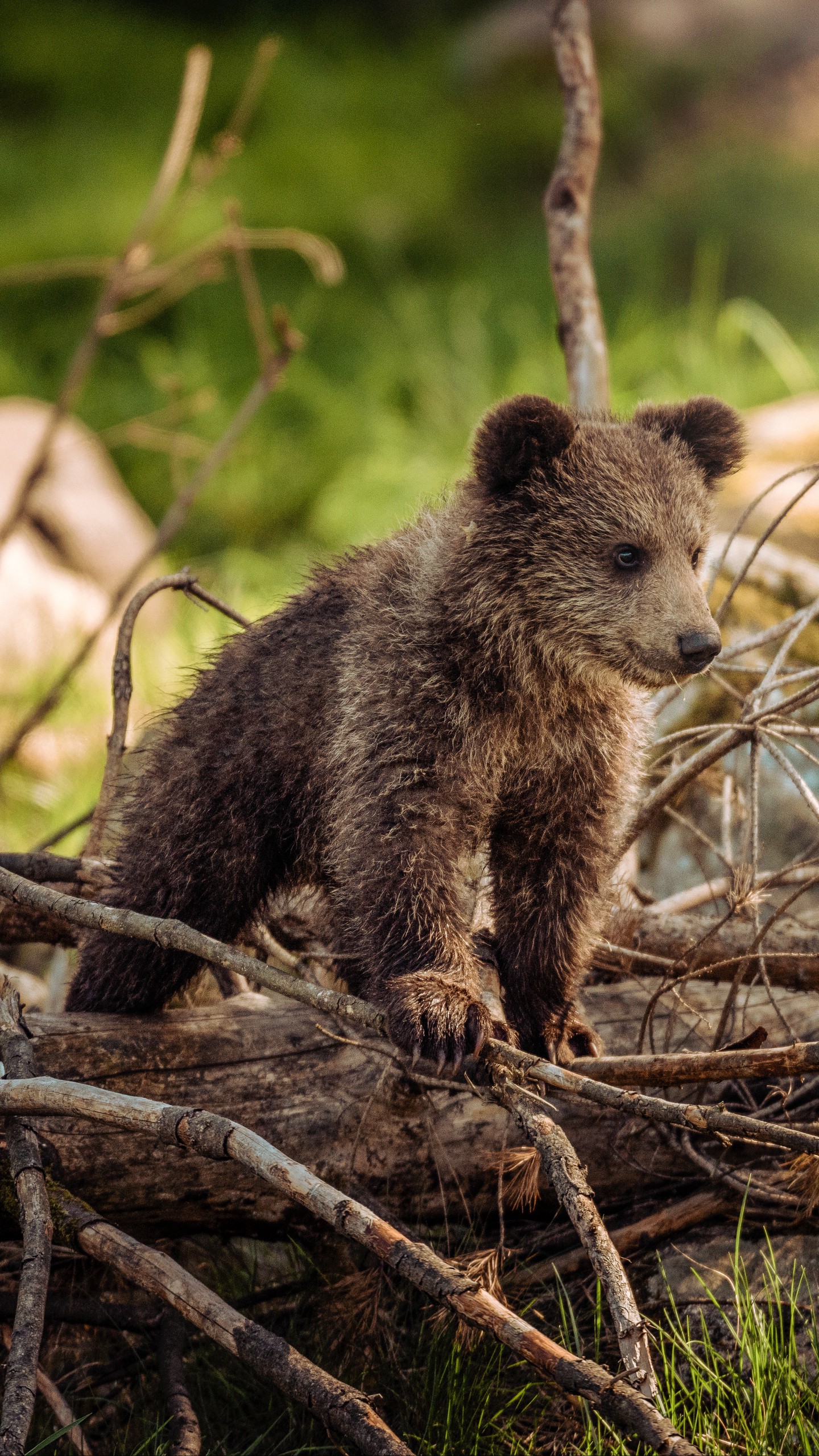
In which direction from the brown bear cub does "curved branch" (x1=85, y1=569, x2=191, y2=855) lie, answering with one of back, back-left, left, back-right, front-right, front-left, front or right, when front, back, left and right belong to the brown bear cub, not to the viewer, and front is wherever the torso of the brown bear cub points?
back

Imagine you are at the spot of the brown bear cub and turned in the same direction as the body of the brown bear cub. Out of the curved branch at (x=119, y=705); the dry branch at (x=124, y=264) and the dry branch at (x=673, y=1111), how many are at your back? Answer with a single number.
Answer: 2

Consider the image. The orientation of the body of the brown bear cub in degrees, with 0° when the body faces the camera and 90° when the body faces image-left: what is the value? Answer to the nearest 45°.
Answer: approximately 315°

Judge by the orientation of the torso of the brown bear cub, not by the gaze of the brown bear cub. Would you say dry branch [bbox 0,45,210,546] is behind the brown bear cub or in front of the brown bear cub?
behind
